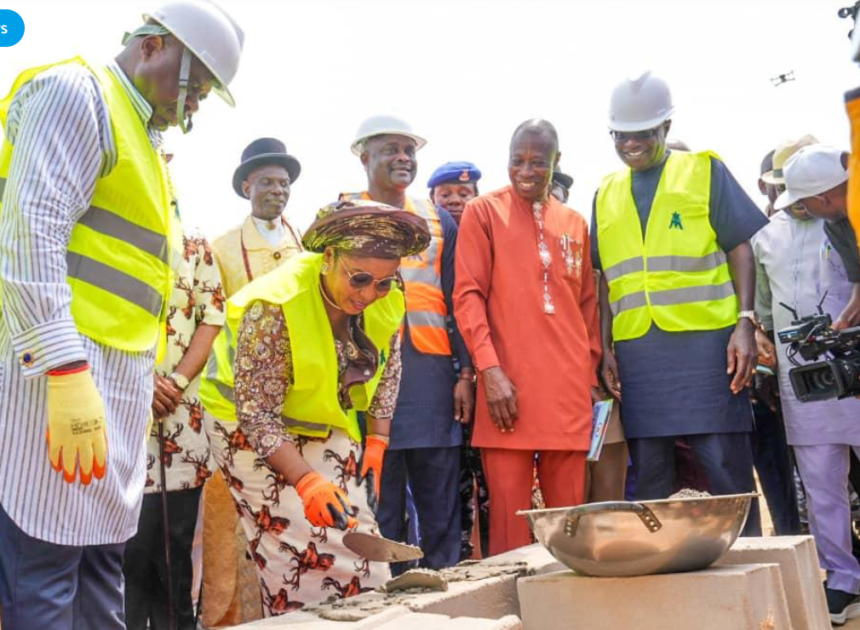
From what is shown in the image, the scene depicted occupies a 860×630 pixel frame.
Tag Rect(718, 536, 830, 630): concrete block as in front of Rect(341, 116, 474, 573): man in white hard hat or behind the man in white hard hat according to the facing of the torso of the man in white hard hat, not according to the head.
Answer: in front

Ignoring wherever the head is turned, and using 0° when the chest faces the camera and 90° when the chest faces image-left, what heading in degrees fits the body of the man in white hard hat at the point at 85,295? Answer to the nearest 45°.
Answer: approximately 270°

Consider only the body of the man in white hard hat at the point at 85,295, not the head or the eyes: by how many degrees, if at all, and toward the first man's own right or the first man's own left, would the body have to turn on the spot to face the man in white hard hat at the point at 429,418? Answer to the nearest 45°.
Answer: approximately 45° to the first man's own left

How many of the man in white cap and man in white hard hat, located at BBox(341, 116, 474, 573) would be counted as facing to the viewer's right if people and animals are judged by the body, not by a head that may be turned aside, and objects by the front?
0

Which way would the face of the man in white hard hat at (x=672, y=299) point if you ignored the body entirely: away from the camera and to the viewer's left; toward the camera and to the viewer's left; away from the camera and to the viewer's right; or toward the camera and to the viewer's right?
toward the camera and to the viewer's left

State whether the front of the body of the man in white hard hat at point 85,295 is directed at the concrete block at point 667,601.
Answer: yes

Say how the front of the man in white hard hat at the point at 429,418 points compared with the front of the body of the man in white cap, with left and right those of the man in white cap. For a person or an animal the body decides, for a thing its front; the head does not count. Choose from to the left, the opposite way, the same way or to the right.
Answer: to the left

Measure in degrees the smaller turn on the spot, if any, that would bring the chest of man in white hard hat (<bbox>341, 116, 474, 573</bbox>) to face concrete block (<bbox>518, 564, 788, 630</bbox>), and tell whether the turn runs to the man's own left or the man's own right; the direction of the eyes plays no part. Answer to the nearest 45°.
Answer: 0° — they already face it

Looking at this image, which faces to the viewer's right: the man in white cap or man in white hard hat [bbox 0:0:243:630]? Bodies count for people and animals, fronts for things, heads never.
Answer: the man in white hard hat

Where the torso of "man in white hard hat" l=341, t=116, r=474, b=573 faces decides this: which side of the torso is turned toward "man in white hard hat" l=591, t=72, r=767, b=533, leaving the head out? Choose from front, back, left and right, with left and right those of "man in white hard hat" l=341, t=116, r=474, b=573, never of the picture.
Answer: left

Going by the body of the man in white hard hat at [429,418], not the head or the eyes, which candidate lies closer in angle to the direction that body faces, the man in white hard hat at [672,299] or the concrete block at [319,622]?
the concrete block

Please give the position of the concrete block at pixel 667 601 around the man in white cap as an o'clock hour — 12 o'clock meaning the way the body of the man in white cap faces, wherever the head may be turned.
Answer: The concrete block is roughly at 11 o'clock from the man in white cap.

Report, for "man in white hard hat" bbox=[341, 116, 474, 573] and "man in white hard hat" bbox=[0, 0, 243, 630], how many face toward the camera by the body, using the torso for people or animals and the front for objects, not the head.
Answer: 1

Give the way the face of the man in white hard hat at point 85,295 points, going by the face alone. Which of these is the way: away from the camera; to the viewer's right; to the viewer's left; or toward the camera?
to the viewer's right
